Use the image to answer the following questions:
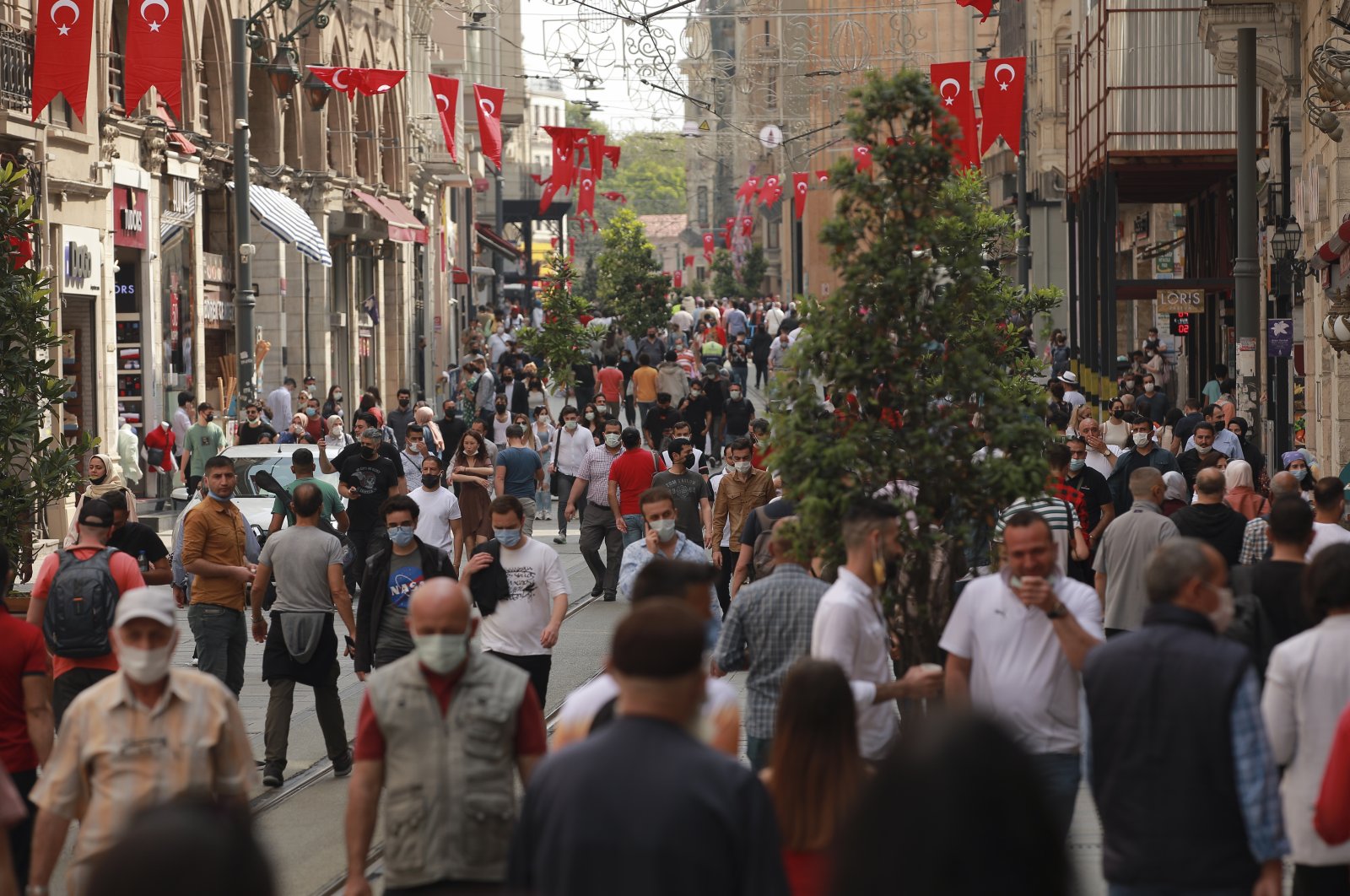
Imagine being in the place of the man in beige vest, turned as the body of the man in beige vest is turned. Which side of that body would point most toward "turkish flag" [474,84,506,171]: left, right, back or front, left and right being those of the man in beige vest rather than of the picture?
back

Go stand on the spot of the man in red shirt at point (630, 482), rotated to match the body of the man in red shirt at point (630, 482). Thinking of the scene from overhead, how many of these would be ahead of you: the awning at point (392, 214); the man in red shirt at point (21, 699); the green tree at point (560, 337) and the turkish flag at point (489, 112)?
3

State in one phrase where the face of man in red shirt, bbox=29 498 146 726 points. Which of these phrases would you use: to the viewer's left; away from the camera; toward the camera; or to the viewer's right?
away from the camera

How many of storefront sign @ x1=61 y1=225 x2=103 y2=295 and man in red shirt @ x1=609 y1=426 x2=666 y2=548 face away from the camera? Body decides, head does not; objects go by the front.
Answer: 1

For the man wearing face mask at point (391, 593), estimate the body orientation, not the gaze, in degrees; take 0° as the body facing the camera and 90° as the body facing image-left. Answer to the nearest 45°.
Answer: approximately 0°

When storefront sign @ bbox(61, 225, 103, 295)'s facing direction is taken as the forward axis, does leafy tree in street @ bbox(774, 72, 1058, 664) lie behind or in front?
in front

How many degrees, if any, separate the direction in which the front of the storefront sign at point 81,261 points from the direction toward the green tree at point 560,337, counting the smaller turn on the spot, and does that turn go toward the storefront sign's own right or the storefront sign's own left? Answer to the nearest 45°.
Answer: approximately 90° to the storefront sign's own left

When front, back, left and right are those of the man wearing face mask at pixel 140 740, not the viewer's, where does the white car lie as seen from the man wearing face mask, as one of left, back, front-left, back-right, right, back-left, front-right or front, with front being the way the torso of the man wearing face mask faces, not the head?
back
